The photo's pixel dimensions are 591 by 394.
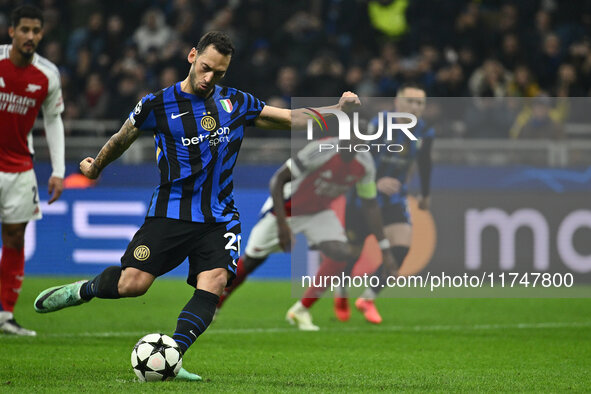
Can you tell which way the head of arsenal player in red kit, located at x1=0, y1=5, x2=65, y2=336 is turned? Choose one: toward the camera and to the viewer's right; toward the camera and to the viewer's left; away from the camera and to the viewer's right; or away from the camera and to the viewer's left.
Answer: toward the camera and to the viewer's right

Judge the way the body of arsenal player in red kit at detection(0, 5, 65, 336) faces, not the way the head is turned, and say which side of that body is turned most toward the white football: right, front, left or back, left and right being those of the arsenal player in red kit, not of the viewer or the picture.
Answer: front

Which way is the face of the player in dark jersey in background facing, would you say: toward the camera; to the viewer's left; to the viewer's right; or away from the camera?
toward the camera

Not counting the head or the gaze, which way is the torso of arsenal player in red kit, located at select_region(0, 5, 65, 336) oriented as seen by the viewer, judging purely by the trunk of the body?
toward the camera
